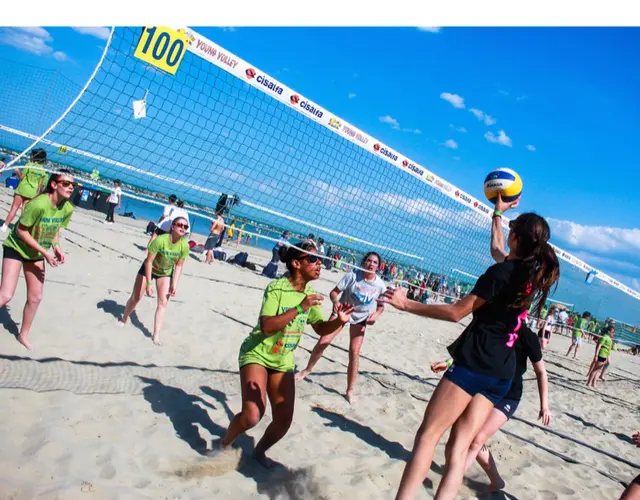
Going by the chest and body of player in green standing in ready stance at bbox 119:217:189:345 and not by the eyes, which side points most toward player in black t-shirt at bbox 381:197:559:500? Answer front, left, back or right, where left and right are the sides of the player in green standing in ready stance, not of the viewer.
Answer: front

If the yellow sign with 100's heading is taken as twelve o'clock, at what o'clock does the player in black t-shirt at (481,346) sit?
The player in black t-shirt is roughly at 11 o'clock from the yellow sign with 100.

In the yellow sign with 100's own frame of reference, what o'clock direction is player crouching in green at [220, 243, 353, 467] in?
The player crouching in green is roughly at 11 o'clock from the yellow sign with 100.

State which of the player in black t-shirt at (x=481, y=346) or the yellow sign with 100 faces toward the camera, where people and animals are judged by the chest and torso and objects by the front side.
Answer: the yellow sign with 100

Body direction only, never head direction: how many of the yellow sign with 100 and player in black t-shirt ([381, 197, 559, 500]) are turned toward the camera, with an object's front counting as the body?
1

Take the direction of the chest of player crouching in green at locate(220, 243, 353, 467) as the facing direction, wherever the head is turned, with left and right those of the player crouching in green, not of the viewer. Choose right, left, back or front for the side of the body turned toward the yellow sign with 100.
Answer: back

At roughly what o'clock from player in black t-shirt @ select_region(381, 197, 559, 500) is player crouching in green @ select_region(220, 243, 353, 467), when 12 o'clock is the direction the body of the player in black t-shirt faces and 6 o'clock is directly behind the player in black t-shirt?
The player crouching in green is roughly at 11 o'clock from the player in black t-shirt.

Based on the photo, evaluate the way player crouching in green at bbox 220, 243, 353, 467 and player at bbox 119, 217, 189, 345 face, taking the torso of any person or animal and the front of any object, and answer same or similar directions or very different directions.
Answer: same or similar directions

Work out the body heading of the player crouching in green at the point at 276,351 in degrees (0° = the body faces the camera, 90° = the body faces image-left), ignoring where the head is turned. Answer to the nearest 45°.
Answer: approximately 315°

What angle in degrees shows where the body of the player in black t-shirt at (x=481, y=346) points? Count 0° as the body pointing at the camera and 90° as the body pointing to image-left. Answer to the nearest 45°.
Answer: approximately 135°

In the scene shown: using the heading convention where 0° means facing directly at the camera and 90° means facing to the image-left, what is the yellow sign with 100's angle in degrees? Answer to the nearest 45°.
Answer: approximately 0°

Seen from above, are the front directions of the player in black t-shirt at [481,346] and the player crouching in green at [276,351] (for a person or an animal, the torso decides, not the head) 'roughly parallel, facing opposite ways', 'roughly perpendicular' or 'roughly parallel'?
roughly parallel, facing opposite ways

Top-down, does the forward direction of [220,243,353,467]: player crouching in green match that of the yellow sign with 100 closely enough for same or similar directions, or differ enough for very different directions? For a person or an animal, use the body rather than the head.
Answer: same or similar directions
